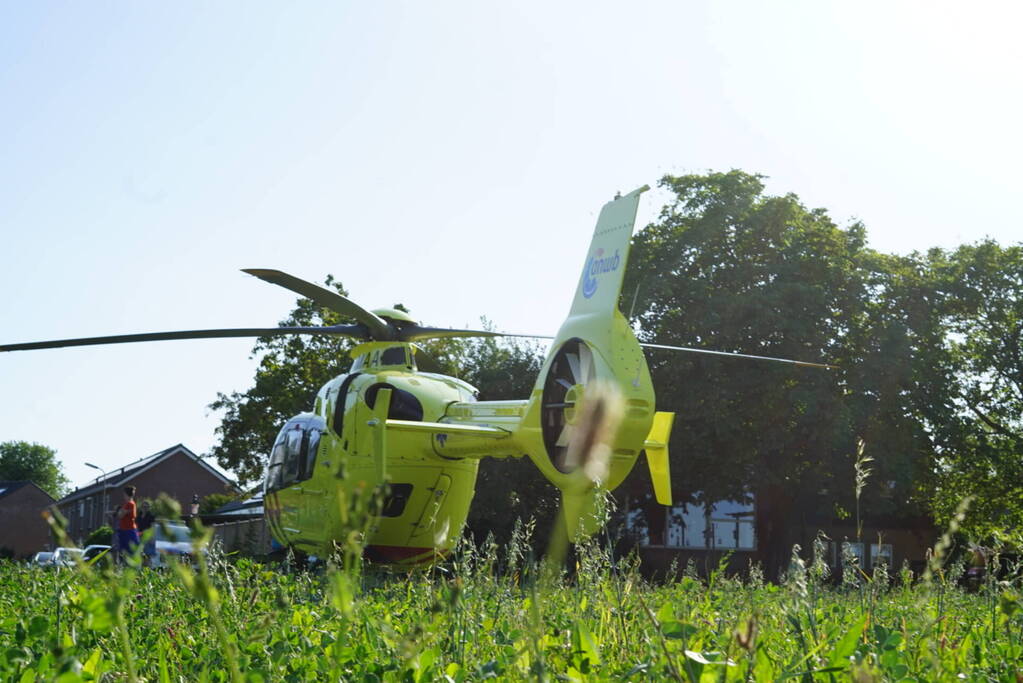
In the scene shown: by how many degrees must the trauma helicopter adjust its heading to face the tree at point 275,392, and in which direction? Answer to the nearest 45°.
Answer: approximately 45° to its right

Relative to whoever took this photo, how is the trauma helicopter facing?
facing away from the viewer and to the left of the viewer

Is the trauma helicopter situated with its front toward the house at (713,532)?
no

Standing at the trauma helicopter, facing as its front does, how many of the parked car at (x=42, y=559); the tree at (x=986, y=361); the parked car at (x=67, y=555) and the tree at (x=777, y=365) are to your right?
2

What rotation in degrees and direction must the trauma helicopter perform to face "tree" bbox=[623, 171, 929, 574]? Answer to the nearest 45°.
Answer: approximately 90° to its right

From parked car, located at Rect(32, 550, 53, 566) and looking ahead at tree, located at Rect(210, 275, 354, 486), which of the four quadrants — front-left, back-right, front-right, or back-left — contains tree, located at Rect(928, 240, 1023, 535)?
front-right

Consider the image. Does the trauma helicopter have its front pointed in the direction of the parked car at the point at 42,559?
yes

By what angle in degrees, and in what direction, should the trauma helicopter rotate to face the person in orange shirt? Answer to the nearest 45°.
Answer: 0° — it already faces them
